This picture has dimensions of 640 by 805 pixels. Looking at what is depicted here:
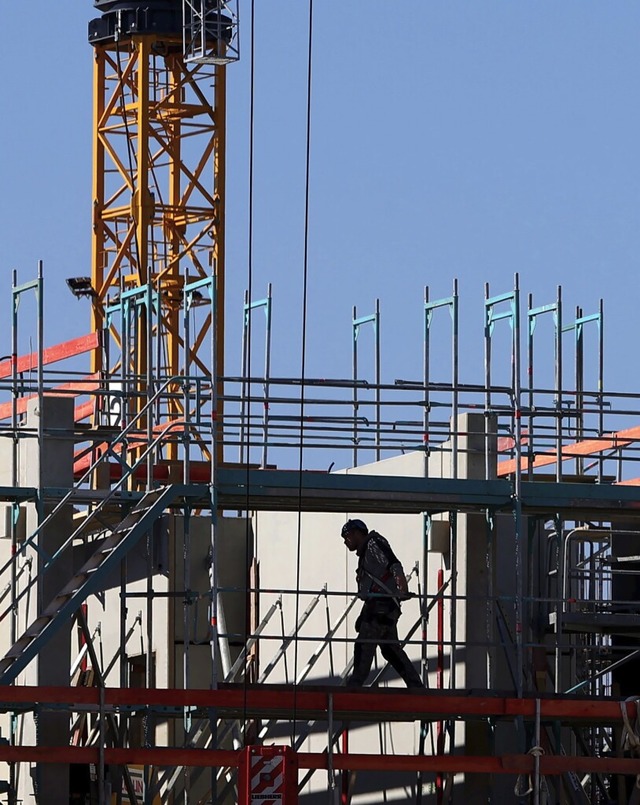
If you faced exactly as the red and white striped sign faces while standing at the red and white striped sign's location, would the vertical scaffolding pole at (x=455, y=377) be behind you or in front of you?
behind

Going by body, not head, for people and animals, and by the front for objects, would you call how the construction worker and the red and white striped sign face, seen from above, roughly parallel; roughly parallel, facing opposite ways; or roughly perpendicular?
roughly perpendicular

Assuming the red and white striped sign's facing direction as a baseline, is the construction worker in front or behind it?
behind

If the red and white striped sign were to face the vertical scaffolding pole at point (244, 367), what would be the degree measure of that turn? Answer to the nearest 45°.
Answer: approximately 180°

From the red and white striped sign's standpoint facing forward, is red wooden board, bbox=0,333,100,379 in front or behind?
behind

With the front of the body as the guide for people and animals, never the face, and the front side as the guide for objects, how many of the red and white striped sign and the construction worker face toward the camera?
1
